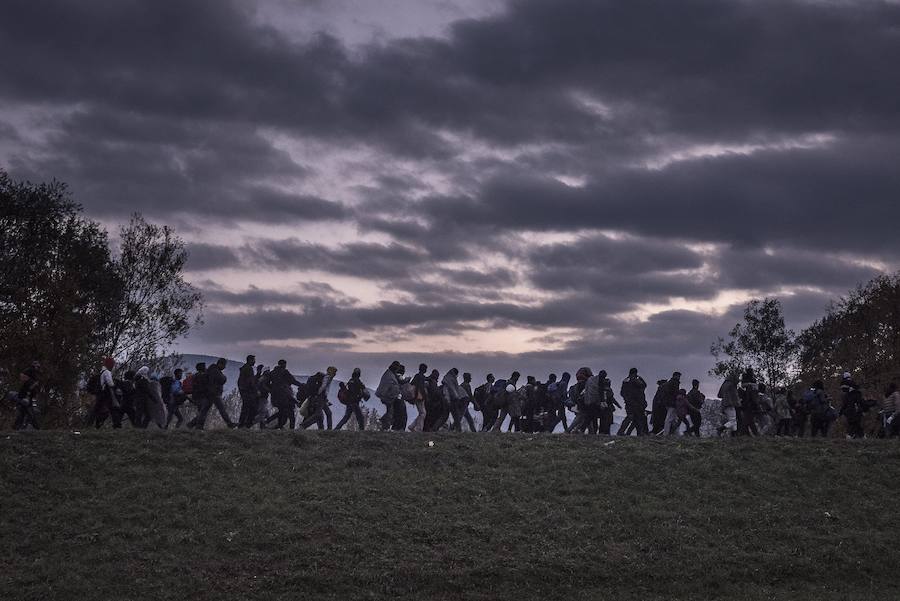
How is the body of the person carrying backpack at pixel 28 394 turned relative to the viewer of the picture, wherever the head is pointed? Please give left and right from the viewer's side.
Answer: facing to the right of the viewer

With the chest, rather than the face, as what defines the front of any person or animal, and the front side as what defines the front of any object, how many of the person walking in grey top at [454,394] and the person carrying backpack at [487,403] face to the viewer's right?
2

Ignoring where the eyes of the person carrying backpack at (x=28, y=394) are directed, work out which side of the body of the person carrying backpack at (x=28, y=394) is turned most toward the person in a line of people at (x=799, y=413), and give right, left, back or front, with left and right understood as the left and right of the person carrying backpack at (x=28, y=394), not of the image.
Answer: front

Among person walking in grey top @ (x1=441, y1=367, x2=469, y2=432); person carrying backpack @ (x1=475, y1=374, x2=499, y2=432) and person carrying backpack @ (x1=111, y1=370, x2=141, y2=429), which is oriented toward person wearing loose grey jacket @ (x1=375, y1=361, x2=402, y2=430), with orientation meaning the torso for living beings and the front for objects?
person carrying backpack @ (x1=111, y1=370, x2=141, y2=429)

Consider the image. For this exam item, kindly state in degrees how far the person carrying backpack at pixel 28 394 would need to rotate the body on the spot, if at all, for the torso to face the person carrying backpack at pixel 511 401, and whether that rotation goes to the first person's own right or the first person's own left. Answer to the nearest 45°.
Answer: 0° — they already face them

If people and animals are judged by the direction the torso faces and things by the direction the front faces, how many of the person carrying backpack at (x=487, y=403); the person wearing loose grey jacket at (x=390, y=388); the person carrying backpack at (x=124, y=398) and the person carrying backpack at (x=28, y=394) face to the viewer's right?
4

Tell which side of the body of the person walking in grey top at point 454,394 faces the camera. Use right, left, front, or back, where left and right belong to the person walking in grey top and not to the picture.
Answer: right

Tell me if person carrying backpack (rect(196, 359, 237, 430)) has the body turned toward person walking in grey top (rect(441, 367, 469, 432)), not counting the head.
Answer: yes

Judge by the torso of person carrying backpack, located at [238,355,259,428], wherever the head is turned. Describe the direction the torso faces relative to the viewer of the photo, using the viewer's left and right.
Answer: facing to the right of the viewer

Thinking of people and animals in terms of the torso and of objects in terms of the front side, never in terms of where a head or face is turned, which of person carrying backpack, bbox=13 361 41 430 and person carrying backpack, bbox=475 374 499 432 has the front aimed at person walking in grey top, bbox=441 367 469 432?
person carrying backpack, bbox=13 361 41 430

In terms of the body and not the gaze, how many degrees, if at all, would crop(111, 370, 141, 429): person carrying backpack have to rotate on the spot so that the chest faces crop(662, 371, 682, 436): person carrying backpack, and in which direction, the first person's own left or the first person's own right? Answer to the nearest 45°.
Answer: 0° — they already face them

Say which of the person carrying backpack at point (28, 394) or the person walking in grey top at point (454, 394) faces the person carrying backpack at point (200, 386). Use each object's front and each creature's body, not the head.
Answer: the person carrying backpack at point (28, 394)

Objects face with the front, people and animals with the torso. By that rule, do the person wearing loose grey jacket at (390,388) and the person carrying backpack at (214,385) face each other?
no

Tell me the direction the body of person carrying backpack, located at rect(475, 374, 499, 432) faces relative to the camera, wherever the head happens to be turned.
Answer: to the viewer's right

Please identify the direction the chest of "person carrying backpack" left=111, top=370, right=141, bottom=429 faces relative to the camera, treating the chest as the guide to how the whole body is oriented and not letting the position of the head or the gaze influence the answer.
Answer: to the viewer's right

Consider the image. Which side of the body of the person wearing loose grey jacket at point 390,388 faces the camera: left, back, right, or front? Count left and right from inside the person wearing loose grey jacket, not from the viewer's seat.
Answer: right

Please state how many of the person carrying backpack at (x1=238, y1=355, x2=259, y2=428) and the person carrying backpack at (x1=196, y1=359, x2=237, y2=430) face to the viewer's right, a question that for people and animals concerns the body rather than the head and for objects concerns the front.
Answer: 2

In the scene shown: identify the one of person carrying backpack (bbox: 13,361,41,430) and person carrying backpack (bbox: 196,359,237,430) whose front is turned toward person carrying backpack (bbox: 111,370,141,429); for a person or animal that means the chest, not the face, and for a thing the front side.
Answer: person carrying backpack (bbox: 13,361,41,430)
